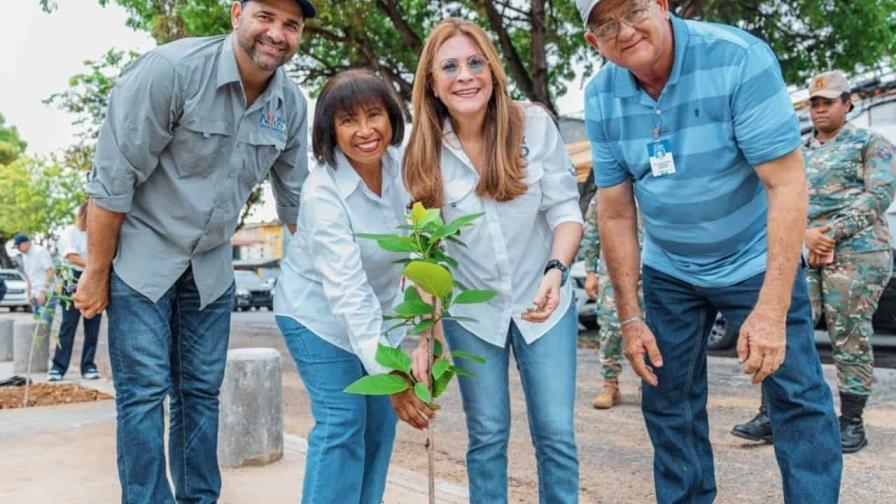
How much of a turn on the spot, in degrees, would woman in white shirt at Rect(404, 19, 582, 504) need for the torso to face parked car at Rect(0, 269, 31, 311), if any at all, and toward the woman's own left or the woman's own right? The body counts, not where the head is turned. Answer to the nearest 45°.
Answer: approximately 135° to the woman's own right

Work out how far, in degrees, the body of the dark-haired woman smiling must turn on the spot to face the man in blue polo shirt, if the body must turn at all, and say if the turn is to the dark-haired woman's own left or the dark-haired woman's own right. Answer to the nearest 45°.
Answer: approximately 45° to the dark-haired woman's own left

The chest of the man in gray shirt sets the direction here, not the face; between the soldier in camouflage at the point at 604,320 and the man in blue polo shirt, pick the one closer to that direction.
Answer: the man in blue polo shirt

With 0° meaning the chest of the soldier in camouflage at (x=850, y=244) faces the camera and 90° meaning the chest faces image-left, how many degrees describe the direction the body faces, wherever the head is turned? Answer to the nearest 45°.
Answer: approximately 45°

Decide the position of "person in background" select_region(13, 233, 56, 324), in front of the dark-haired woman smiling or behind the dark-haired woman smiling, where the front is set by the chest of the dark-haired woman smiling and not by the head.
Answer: behind

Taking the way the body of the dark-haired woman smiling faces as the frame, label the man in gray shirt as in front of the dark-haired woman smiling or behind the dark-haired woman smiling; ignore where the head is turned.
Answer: behind

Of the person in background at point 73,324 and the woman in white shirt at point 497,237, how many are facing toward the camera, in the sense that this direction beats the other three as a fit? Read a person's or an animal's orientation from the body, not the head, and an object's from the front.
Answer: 2

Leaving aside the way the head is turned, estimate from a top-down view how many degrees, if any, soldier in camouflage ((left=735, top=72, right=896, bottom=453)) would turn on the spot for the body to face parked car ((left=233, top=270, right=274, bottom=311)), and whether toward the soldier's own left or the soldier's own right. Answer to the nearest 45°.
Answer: approximately 90° to the soldier's own right

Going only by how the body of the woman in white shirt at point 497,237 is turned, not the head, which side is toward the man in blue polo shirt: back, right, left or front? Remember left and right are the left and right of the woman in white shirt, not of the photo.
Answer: left

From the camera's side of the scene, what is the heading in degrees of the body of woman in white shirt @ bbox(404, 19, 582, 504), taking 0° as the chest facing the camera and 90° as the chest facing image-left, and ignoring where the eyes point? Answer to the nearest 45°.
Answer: approximately 0°
